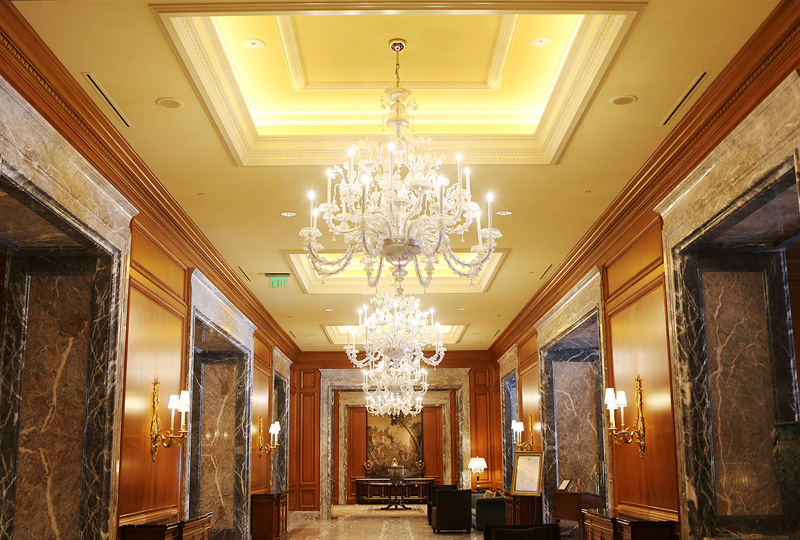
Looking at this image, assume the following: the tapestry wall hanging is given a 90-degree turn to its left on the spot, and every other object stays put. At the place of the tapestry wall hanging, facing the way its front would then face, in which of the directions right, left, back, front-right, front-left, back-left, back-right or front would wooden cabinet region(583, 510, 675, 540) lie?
right

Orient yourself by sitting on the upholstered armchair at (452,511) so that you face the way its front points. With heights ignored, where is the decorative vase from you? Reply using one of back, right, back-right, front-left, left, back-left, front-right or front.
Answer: back

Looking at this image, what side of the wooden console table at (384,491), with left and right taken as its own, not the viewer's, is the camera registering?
front

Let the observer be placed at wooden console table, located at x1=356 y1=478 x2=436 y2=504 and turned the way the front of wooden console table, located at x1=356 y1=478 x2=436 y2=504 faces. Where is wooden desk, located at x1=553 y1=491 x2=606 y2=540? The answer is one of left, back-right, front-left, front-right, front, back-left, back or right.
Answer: front

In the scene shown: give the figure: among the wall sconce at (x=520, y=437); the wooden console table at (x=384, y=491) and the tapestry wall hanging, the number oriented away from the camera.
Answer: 0

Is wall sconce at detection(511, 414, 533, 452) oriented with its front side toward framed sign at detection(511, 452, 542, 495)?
no

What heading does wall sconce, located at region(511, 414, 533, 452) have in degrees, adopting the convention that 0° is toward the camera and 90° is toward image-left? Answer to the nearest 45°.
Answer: approximately 90°

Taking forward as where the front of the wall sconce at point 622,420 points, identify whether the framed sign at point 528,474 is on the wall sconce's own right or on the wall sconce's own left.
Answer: on the wall sconce's own right

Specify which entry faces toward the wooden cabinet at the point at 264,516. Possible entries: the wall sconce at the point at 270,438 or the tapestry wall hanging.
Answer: the tapestry wall hanging

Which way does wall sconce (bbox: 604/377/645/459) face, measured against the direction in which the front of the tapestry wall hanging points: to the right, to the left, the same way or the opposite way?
to the right

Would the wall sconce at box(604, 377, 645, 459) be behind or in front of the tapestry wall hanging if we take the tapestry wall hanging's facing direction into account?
in front

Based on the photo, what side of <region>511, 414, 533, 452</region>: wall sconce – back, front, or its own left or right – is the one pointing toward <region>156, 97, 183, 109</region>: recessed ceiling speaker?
left

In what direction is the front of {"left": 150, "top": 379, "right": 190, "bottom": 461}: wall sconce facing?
to the viewer's right

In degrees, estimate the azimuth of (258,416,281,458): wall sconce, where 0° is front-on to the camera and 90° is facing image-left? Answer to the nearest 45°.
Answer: approximately 270°

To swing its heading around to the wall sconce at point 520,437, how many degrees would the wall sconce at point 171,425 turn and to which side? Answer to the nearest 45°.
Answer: approximately 45° to its left

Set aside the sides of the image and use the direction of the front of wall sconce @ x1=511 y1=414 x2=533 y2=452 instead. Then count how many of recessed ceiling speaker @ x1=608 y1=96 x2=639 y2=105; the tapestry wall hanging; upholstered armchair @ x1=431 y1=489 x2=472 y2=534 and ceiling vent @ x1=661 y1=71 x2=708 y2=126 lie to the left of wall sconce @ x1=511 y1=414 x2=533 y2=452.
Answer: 2

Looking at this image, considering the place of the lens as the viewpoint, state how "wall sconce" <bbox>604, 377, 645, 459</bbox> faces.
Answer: facing to the left of the viewer

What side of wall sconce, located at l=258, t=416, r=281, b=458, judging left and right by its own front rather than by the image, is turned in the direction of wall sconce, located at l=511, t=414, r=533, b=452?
front
